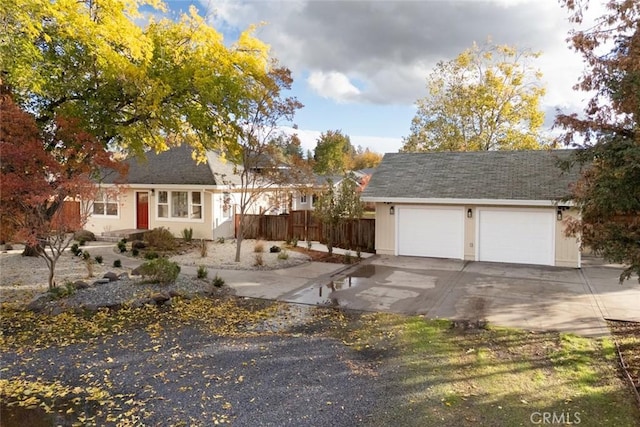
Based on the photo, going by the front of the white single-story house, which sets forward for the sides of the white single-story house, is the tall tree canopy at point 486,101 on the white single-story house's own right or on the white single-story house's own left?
on the white single-story house's own left

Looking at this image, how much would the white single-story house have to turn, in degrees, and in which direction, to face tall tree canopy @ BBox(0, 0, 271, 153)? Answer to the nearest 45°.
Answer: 0° — it already faces it

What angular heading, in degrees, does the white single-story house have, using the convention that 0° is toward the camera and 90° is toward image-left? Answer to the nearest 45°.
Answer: approximately 0°

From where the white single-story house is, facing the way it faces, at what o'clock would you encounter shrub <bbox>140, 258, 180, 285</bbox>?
The shrub is roughly at 12 o'clock from the white single-story house.

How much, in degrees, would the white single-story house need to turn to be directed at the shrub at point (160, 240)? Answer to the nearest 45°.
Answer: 0° — it already faces it

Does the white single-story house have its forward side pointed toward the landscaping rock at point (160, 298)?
yes
